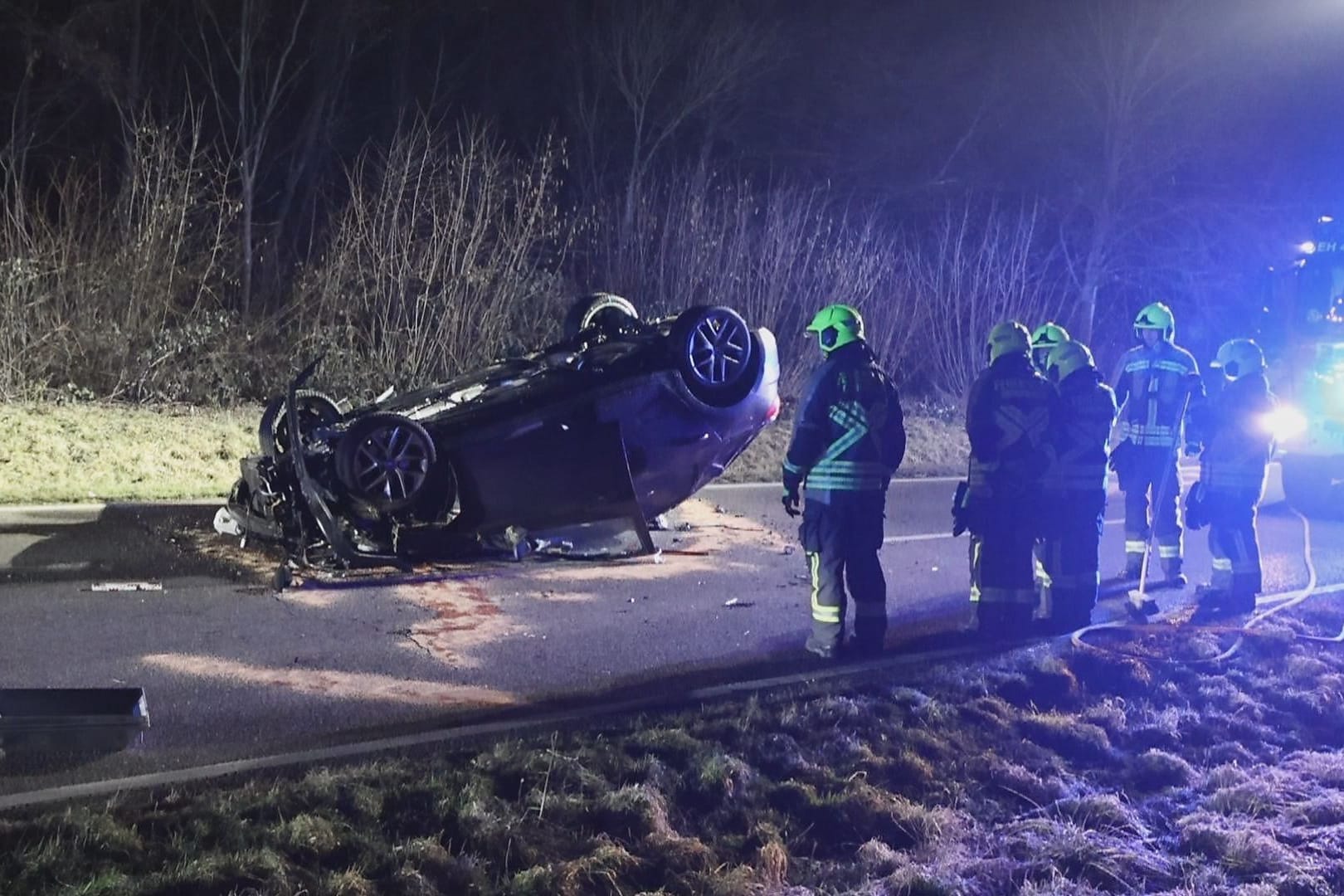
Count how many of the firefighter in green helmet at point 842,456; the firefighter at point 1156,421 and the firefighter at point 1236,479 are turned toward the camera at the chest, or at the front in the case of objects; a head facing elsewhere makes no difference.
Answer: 1

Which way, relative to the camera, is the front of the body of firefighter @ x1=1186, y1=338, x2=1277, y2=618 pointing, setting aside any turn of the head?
to the viewer's left

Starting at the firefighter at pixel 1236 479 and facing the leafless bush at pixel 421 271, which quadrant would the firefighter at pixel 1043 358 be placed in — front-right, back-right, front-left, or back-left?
front-left

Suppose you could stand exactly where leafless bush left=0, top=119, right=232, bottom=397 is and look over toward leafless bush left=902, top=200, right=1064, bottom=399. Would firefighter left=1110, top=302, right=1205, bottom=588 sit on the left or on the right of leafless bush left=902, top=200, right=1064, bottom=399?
right

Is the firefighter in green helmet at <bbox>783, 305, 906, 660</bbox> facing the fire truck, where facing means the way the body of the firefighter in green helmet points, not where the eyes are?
no

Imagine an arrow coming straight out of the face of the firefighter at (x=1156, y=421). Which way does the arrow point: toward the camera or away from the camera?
toward the camera

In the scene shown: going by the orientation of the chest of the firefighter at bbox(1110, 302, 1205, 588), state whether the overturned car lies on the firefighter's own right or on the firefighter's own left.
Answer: on the firefighter's own right

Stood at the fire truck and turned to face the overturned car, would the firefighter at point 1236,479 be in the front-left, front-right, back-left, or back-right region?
front-left

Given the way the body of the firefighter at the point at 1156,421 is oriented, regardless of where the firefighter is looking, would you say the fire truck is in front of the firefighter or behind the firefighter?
behind

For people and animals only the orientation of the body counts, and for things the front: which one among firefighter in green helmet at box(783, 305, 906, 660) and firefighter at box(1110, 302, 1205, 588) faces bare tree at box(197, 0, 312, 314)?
the firefighter in green helmet

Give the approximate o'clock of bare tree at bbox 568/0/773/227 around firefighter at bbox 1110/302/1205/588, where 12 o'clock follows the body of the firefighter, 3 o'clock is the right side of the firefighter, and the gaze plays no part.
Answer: The bare tree is roughly at 5 o'clock from the firefighter.

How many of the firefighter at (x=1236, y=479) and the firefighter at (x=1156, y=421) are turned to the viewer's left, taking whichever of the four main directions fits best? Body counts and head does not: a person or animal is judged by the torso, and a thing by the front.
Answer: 1

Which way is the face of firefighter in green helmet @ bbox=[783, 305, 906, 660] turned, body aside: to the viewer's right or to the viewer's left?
to the viewer's left

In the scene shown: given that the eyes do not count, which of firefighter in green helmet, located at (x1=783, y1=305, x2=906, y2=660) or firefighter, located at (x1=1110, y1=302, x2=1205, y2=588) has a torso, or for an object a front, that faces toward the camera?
the firefighter

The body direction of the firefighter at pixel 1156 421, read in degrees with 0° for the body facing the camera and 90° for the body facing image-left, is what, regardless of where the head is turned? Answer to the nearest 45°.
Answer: approximately 0°

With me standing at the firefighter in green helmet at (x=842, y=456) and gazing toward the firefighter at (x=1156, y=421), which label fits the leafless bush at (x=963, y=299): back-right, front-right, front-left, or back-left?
front-left

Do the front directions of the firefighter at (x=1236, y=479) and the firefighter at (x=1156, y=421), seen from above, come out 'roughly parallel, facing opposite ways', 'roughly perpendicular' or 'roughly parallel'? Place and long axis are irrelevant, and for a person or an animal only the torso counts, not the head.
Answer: roughly perpendicular
